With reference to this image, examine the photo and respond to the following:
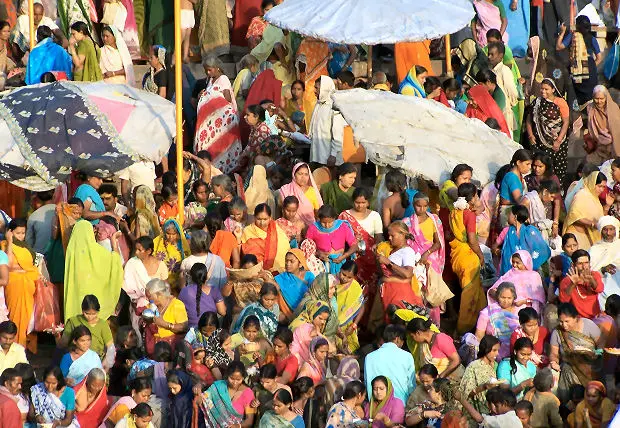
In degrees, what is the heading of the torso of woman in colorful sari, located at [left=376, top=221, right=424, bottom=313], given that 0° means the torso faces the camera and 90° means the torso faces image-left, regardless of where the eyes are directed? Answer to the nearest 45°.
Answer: approximately 45°

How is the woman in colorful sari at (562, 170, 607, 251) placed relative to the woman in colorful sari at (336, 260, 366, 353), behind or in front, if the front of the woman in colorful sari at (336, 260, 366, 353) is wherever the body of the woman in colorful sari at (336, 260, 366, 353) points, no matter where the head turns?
behind

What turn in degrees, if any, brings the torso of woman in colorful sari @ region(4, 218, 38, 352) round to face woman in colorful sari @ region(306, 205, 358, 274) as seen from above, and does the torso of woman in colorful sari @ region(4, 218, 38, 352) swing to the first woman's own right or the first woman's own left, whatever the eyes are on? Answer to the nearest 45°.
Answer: approximately 45° to the first woman's own left
